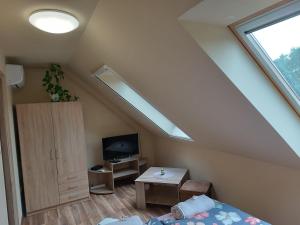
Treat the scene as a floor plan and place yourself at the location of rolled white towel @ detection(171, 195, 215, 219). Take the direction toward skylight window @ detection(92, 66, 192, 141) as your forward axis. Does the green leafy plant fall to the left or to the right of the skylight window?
left

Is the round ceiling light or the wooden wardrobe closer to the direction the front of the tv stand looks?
the round ceiling light

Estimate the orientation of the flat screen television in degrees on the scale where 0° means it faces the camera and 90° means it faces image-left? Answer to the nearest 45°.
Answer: approximately 315°
